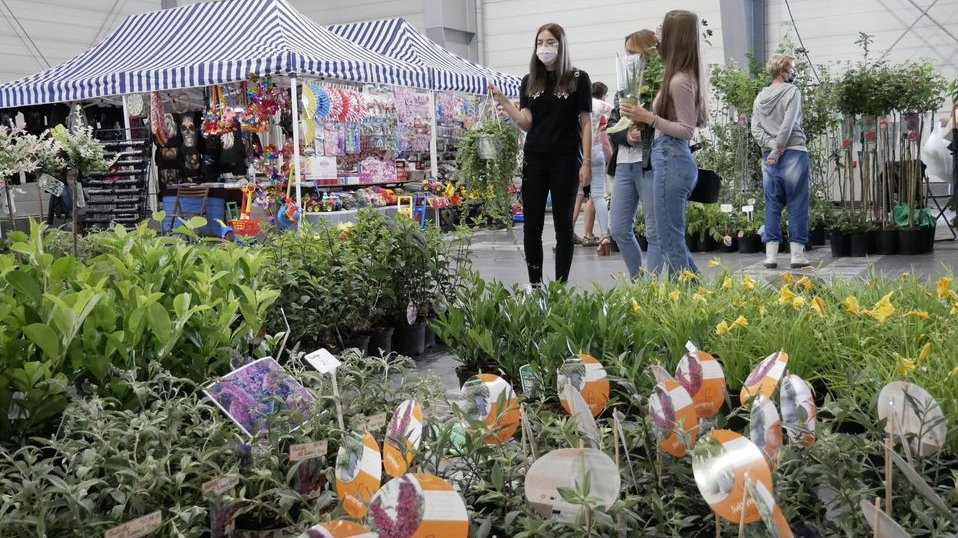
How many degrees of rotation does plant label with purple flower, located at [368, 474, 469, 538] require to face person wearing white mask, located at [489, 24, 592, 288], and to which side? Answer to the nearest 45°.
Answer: approximately 180°

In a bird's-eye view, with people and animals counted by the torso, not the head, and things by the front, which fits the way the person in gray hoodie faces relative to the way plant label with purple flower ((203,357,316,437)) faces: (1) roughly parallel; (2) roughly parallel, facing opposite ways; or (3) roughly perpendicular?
roughly perpendicular

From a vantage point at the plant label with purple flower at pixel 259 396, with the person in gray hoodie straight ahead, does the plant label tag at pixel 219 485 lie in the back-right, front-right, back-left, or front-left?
back-right

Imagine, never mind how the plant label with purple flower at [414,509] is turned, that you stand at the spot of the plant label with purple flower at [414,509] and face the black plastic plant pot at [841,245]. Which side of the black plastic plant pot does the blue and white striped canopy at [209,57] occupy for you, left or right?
left

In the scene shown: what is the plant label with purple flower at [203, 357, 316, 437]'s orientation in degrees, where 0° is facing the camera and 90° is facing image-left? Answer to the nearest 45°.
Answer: approximately 0°

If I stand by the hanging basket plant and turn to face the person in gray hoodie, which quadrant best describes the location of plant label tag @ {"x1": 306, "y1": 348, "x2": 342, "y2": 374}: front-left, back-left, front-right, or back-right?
back-right

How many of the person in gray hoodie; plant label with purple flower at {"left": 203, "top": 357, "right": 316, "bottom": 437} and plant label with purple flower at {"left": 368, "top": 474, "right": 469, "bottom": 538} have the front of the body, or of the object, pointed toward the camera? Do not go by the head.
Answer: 2

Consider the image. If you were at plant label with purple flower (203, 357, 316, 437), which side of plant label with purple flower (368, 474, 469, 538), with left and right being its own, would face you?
back

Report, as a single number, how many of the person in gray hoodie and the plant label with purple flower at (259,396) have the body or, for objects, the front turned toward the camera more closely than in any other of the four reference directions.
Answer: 1
